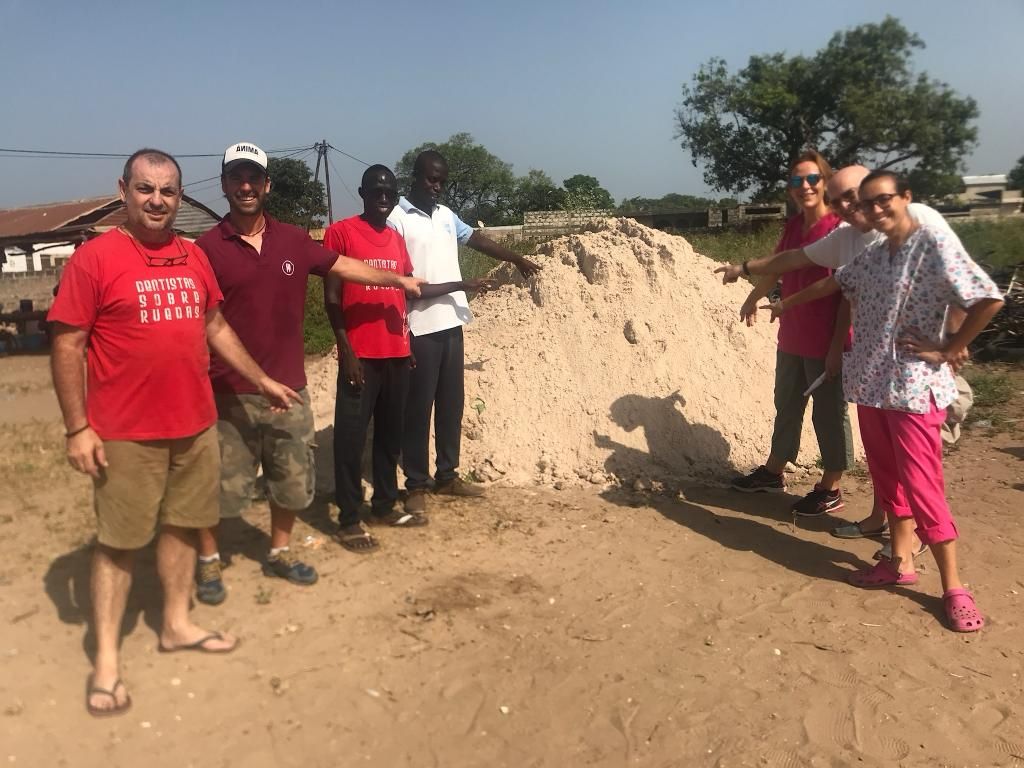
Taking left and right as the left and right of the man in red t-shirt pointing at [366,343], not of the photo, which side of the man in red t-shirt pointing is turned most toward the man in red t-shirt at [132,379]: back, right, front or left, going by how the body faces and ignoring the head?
right

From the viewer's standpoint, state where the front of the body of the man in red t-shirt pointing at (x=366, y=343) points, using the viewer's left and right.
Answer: facing the viewer and to the right of the viewer

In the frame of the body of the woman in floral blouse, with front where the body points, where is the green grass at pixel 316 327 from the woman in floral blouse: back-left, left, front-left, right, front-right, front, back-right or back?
right

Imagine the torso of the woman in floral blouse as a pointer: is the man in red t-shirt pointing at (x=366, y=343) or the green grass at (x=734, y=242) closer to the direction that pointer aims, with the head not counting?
the man in red t-shirt pointing

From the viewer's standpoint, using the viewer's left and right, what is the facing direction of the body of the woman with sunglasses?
facing the viewer and to the left of the viewer

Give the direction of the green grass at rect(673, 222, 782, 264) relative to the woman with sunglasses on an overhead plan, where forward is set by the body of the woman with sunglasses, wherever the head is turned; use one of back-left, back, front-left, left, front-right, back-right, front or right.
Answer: back-right

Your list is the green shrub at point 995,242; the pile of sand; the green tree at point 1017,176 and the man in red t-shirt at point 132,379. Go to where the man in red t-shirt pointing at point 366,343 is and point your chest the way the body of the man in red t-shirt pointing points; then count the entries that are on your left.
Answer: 3

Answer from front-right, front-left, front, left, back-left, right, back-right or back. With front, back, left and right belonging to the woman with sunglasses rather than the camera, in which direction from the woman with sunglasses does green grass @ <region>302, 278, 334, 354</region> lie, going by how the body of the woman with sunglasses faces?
right

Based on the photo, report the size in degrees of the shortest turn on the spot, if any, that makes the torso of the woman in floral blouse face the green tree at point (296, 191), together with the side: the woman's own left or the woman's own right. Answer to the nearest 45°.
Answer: approximately 90° to the woman's own right

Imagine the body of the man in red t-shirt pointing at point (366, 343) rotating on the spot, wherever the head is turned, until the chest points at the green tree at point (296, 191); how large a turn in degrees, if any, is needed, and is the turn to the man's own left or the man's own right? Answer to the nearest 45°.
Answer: approximately 135° to the man's own left

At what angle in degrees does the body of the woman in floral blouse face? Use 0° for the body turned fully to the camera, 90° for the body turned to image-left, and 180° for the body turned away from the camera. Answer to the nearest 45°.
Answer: approximately 45°

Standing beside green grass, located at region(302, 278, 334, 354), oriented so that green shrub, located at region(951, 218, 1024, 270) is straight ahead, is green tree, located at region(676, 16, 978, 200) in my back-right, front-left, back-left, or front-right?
front-left
